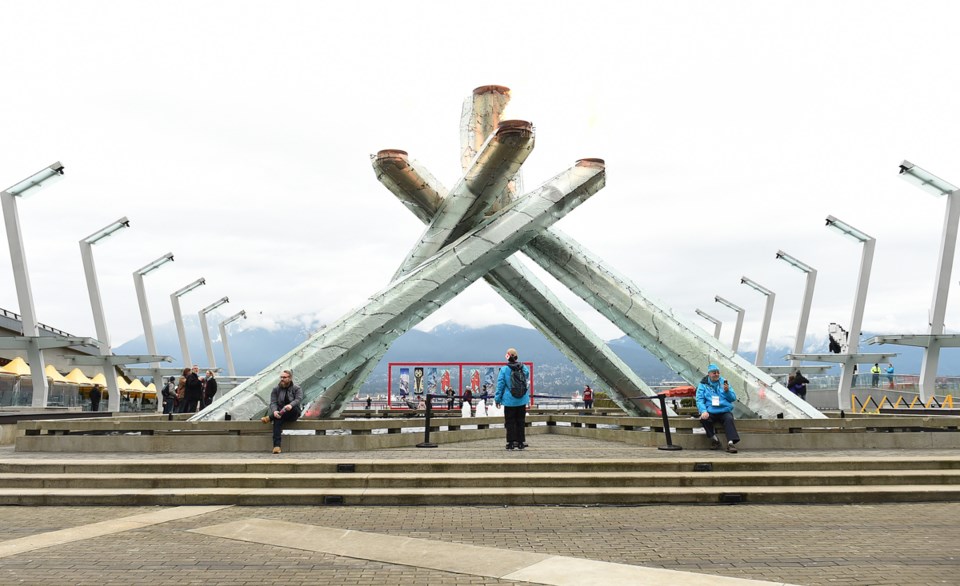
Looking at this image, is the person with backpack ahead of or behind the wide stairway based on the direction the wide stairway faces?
behind

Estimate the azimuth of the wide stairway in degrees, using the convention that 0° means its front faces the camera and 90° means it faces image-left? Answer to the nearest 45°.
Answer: approximately 0°

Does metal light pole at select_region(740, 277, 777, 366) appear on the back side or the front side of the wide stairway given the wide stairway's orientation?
on the back side

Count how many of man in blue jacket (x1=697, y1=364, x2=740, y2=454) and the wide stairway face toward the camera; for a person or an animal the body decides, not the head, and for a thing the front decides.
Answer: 2

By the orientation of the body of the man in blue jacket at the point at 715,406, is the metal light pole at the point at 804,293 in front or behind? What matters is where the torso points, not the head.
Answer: behind
